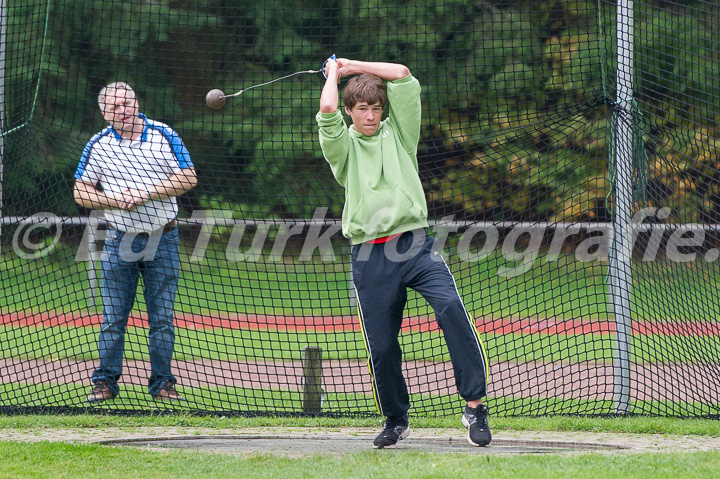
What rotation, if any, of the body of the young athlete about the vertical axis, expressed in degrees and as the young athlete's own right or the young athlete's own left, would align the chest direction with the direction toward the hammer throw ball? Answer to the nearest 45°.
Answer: approximately 135° to the young athlete's own right

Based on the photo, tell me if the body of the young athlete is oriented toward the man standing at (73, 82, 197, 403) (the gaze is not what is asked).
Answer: no

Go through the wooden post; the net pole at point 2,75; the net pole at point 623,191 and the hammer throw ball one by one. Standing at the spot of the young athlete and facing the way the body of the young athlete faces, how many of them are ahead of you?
0

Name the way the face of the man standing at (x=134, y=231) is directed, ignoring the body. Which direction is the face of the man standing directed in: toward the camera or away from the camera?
toward the camera

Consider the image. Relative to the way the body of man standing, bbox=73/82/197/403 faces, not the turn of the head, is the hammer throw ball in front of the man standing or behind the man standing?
in front

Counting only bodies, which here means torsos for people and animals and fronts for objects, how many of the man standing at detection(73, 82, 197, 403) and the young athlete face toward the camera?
2

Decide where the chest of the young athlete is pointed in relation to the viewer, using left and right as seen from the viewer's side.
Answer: facing the viewer

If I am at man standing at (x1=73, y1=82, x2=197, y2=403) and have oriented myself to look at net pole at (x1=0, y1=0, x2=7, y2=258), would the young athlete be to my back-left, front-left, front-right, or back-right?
back-left

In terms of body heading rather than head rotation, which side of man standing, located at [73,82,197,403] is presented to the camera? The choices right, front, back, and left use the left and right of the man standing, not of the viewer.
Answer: front

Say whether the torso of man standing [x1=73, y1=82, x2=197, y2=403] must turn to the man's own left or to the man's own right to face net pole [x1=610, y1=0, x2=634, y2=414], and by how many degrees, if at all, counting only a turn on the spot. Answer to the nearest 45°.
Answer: approximately 90° to the man's own left

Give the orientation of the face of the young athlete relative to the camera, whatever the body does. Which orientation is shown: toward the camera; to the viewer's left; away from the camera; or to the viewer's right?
toward the camera

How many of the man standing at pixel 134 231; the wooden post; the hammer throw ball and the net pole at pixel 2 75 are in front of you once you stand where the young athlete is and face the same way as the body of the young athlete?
0

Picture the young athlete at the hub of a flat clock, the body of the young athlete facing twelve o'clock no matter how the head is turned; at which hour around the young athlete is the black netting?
The black netting is roughly at 6 o'clock from the young athlete.

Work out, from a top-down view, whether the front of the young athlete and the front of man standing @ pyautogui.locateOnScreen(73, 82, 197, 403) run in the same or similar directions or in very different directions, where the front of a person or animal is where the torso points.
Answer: same or similar directions
